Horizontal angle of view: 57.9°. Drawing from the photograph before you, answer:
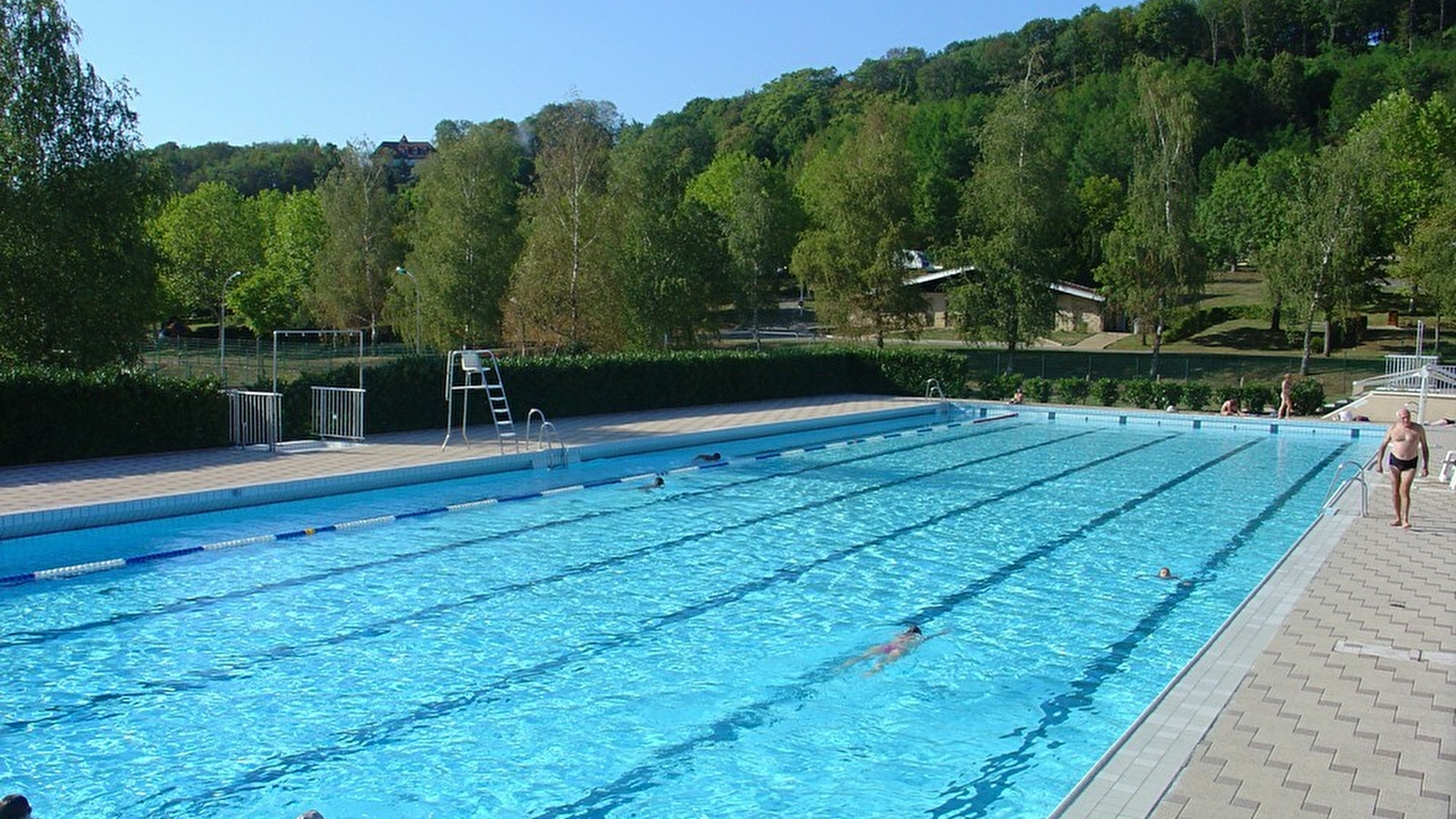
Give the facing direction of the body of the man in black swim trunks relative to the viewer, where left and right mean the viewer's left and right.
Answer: facing the viewer

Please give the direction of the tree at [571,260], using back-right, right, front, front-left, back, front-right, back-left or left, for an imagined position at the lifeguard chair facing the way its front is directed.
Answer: back-left

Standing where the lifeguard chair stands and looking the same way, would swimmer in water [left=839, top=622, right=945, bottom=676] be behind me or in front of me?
in front

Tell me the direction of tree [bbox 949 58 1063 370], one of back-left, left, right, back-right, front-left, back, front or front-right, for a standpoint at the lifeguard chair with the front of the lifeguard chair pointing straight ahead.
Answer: left

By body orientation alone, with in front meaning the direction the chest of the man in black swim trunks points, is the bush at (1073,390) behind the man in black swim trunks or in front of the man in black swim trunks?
behind

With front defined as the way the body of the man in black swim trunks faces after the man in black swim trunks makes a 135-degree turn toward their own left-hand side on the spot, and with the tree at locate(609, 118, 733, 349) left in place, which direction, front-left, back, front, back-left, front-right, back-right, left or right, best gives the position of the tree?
left

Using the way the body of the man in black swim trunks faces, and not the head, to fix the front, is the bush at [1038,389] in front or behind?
behind

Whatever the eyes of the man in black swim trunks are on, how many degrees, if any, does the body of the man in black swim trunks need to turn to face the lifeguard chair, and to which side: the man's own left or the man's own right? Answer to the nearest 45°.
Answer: approximately 90° to the man's own right

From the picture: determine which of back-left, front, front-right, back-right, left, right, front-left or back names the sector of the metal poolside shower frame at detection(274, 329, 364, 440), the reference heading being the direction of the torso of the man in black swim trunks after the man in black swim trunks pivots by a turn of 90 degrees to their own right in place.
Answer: front

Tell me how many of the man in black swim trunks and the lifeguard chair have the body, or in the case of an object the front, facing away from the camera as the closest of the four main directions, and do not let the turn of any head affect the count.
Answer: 0

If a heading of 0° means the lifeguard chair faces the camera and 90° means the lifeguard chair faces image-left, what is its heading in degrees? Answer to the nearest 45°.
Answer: approximately 315°

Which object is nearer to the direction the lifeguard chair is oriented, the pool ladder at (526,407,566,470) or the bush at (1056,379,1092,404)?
the pool ladder

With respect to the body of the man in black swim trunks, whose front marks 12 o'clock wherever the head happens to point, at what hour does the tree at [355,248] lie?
The tree is roughly at 4 o'clock from the man in black swim trunks.
